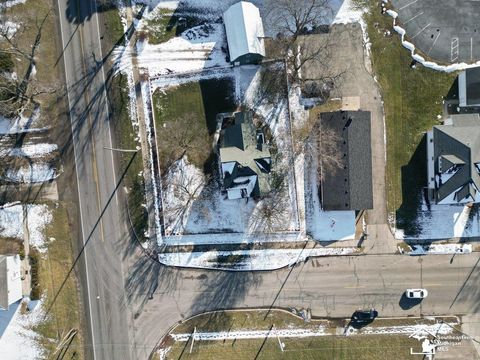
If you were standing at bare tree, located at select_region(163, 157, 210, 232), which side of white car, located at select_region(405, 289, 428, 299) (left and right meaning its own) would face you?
back

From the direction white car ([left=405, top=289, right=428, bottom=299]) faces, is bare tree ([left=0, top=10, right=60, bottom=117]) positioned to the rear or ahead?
to the rear

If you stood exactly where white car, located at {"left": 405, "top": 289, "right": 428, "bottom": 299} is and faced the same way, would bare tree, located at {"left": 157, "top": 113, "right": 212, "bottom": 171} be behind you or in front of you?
behind
